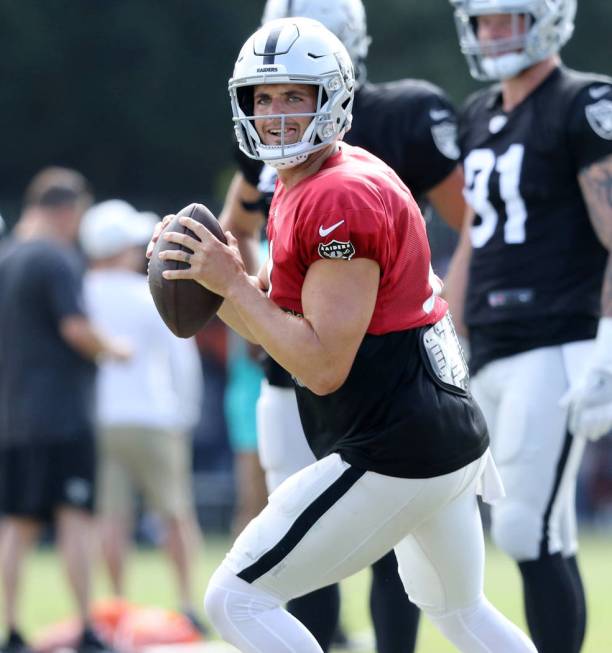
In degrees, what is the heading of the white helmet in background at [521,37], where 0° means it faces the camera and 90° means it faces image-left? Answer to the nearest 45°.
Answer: approximately 45°

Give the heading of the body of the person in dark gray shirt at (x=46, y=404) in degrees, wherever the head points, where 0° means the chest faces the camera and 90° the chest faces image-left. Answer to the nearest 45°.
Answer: approximately 225°

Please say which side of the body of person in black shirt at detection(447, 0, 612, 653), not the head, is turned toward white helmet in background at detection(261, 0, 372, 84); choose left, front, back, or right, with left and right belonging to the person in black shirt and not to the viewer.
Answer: right

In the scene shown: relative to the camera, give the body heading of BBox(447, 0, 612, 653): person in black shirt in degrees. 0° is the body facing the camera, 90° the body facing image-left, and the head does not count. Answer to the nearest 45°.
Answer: approximately 45°

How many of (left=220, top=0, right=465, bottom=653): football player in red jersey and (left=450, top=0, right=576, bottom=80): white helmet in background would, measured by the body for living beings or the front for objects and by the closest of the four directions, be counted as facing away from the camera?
0

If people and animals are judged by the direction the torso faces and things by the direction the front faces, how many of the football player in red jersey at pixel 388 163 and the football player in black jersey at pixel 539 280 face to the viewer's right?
0

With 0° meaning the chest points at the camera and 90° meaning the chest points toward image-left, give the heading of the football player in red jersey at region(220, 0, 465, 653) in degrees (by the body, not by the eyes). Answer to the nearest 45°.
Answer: approximately 45°

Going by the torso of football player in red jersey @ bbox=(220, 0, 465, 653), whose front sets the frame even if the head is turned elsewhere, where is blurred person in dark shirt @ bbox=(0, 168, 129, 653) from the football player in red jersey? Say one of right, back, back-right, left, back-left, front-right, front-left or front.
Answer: right

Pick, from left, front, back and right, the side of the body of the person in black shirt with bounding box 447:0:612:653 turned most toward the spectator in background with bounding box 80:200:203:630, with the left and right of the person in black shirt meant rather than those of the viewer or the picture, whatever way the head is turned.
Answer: right

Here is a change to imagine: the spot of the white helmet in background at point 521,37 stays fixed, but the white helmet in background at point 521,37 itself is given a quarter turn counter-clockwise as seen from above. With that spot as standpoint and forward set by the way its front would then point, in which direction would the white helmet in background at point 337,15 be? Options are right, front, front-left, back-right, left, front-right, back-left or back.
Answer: back-right

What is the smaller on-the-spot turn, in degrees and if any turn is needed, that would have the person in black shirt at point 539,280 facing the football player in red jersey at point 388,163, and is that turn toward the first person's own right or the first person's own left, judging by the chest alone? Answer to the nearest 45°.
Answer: approximately 45° to the first person's own right

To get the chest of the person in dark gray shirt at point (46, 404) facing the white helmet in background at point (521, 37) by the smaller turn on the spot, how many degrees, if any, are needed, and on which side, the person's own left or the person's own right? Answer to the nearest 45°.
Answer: approximately 90° to the person's own right
